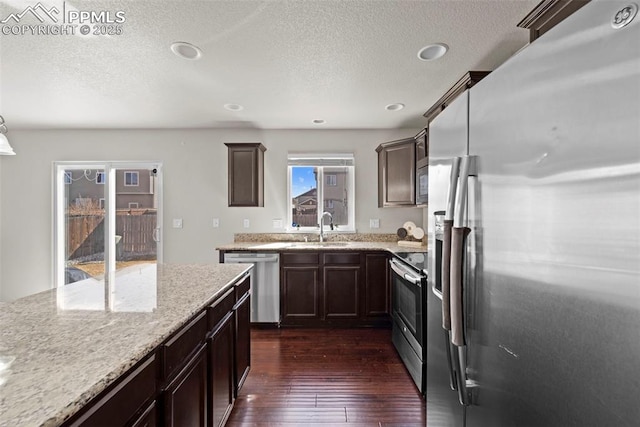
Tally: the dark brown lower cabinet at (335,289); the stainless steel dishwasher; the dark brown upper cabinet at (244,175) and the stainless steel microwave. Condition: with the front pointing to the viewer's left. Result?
1

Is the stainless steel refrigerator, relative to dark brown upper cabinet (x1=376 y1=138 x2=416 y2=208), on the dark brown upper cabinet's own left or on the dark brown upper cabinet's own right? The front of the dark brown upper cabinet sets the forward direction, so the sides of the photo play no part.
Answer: on the dark brown upper cabinet's own left

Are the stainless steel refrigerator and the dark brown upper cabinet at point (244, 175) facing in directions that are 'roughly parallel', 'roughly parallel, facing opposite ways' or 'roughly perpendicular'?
roughly perpendicular

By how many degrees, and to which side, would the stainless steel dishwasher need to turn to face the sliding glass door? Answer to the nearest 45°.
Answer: approximately 135° to its right

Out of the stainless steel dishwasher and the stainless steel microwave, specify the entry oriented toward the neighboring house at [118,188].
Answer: the stainless steel microwave

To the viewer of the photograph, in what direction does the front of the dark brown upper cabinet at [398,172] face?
facing the viewer and to the left of the viewer

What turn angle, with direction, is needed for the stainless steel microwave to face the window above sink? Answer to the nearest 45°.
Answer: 0° — it already faces it

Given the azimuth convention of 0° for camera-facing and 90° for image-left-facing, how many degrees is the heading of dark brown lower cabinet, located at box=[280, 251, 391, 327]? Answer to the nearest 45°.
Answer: approximately 0°

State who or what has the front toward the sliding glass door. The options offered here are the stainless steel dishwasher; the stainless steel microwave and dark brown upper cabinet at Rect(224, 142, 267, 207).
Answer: the stainless steel microwave

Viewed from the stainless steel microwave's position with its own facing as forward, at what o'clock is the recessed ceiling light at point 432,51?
The recessed ceiling light is roughly at 9 o'clock from the stainless steel microwave.

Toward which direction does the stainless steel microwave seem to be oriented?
to the viewer's left

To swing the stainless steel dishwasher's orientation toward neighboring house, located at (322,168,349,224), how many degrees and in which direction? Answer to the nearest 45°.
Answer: approximately 135° to its left

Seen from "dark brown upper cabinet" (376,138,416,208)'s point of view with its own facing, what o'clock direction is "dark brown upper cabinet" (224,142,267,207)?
"dark brown upper cabinet" (224,142,267,207) is roughly at 1 o'clock from "dark brown upper cabinet" (376,138,416,208).
